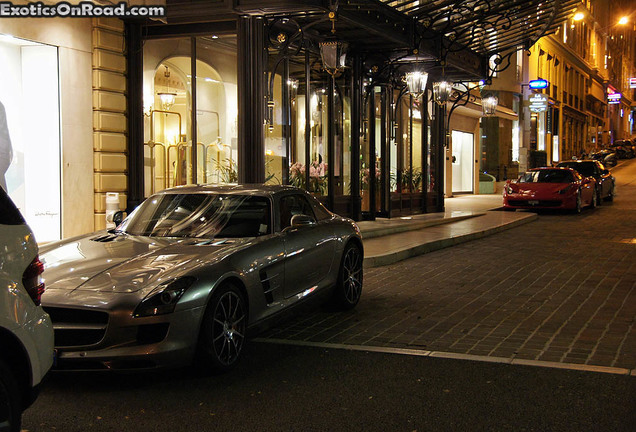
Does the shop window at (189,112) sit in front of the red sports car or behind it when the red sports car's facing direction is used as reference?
in front

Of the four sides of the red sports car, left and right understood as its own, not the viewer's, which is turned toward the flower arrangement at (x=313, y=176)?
front

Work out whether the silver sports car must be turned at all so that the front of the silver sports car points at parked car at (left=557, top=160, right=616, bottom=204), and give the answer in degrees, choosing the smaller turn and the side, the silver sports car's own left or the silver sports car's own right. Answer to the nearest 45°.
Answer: approximately 180°

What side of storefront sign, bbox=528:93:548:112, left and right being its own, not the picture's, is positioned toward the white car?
front

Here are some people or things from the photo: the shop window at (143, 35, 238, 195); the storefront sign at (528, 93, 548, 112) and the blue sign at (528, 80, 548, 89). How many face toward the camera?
3

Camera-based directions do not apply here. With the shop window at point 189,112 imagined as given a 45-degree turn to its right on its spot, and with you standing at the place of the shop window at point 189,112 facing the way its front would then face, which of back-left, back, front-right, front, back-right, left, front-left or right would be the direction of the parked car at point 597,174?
back

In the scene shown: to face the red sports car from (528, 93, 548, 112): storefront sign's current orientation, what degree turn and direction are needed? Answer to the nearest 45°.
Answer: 0° — it already faces it

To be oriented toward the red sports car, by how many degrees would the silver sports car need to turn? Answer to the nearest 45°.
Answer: approximately 180°

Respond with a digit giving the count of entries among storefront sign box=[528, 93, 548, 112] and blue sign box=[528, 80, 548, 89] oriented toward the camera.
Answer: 2

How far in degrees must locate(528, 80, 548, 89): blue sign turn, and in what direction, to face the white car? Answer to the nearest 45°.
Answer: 0° — it already faces it

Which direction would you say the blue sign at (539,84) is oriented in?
toward the camera
